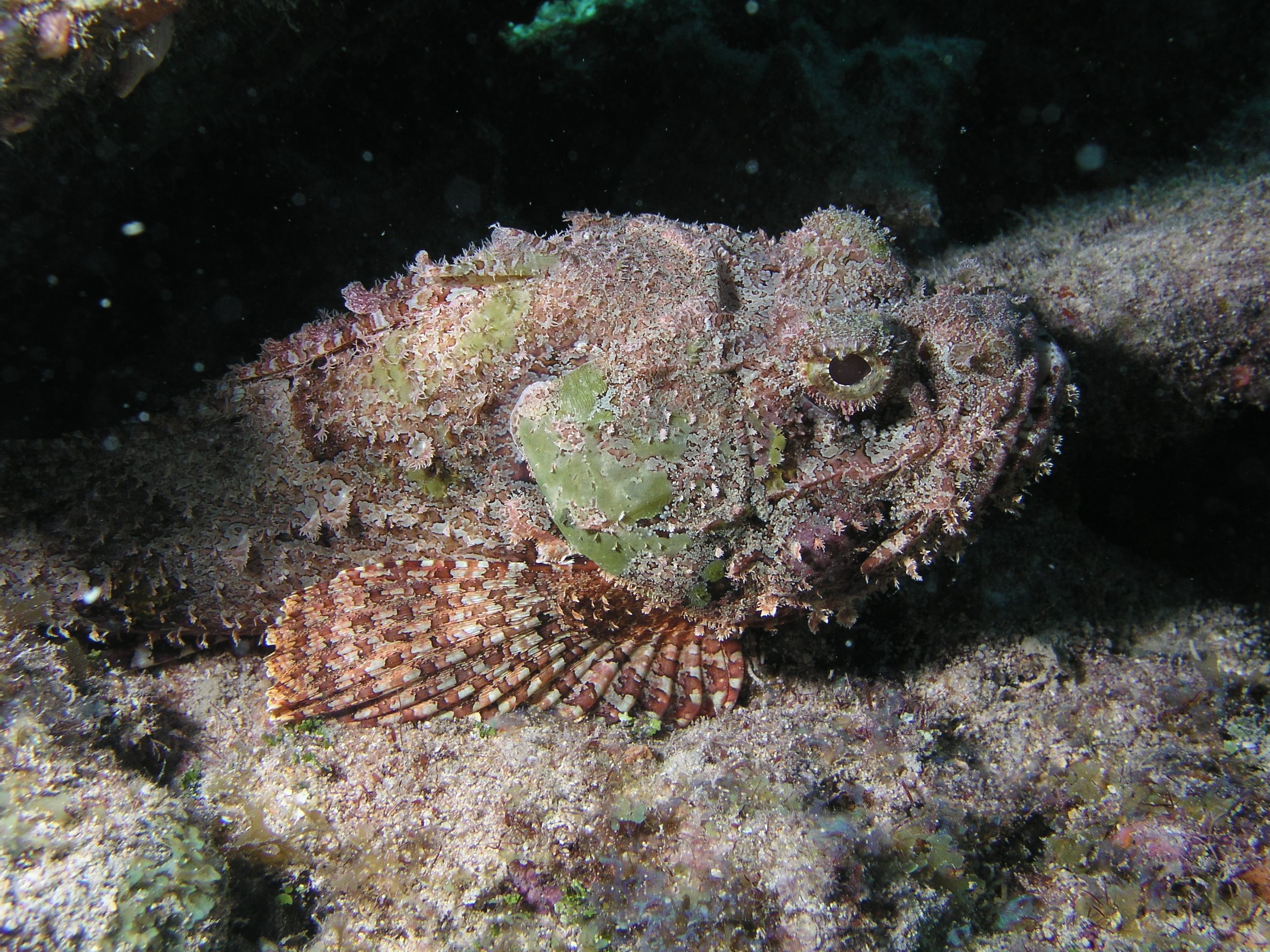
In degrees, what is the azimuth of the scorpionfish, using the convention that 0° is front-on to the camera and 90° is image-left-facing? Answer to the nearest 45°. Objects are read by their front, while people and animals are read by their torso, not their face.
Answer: approximately 270°
